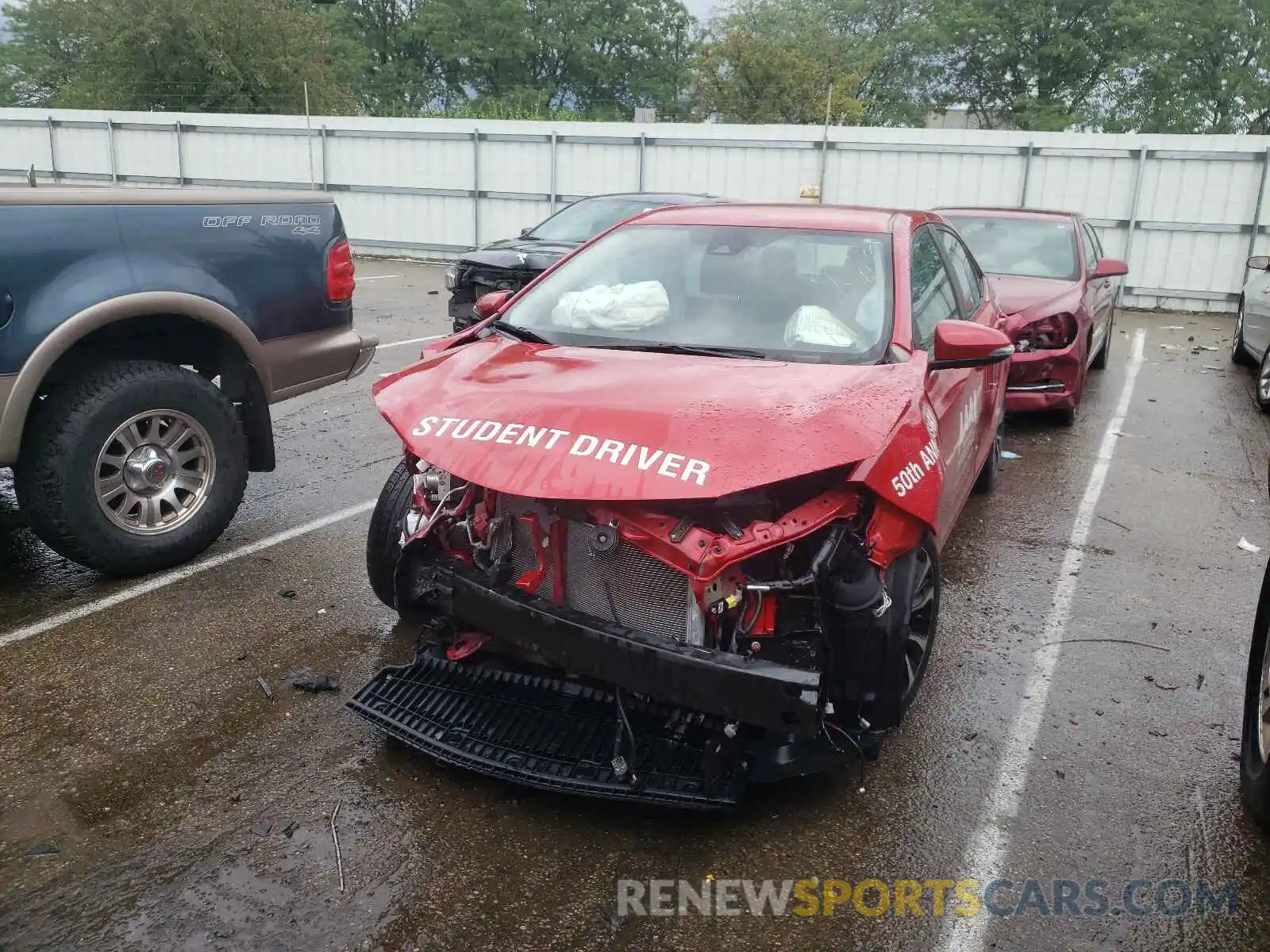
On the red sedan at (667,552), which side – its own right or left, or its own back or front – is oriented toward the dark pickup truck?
right

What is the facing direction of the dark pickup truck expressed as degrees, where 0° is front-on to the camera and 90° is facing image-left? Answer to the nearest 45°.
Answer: approximately 90°

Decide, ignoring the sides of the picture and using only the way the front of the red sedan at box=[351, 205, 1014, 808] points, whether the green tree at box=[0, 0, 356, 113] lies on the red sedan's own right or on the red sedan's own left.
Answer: on the red sedan's own right

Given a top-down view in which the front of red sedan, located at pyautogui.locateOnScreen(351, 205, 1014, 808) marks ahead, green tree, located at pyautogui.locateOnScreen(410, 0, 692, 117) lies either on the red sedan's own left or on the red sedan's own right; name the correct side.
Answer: on the red sedan's own right

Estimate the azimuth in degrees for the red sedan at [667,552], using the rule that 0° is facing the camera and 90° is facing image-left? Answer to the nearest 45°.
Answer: approximately 45°

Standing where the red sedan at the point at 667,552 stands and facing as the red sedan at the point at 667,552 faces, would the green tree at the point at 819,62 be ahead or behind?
behind
